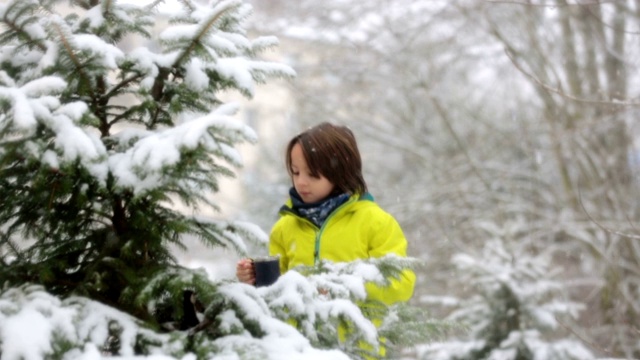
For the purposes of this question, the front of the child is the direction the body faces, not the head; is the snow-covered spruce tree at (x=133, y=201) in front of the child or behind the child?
in front

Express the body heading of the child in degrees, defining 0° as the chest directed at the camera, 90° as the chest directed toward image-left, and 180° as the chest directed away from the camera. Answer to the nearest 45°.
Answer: approximately 45°

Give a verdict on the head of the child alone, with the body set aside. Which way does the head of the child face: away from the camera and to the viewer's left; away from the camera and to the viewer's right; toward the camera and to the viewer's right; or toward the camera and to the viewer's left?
toward the camera and to the viewer's left
